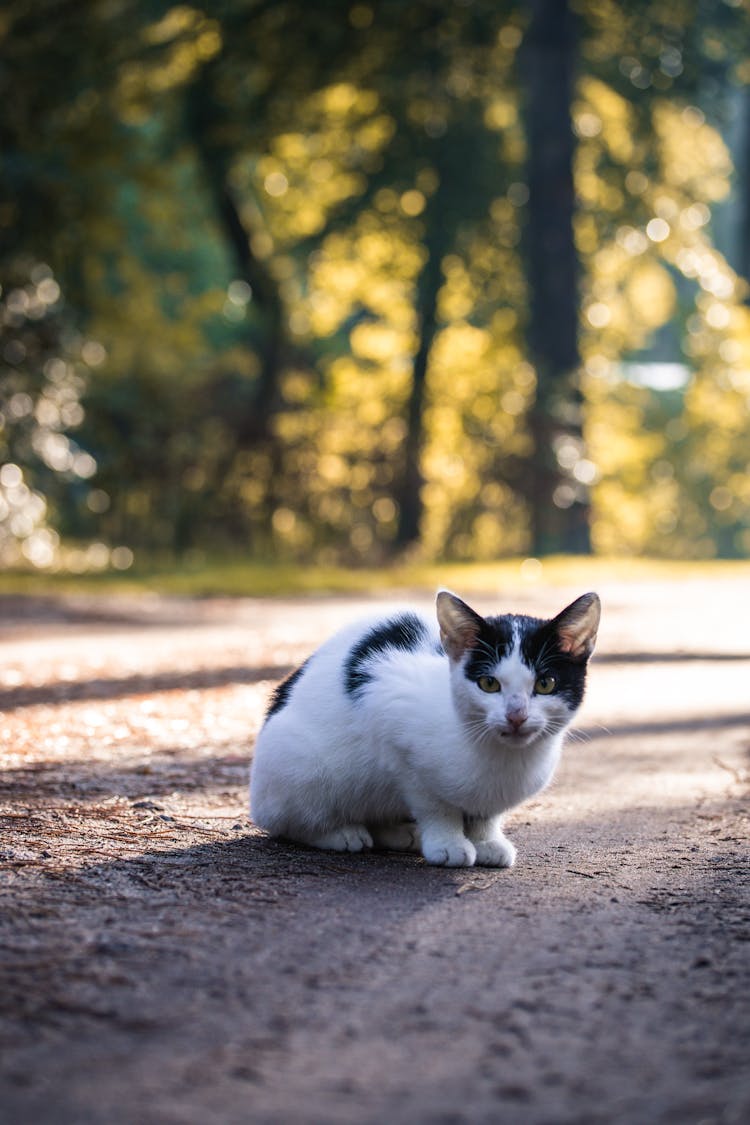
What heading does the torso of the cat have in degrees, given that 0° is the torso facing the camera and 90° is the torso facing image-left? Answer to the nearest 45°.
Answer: approximately 315°

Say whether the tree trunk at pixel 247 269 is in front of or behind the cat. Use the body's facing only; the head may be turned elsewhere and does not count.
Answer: behind

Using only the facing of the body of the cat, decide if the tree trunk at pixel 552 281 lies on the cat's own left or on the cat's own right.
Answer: on the cat's own left

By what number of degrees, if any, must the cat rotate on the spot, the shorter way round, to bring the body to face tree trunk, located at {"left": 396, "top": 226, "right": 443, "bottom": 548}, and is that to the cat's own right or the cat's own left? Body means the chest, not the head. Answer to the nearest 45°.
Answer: approximately 135° to the cat's own left
